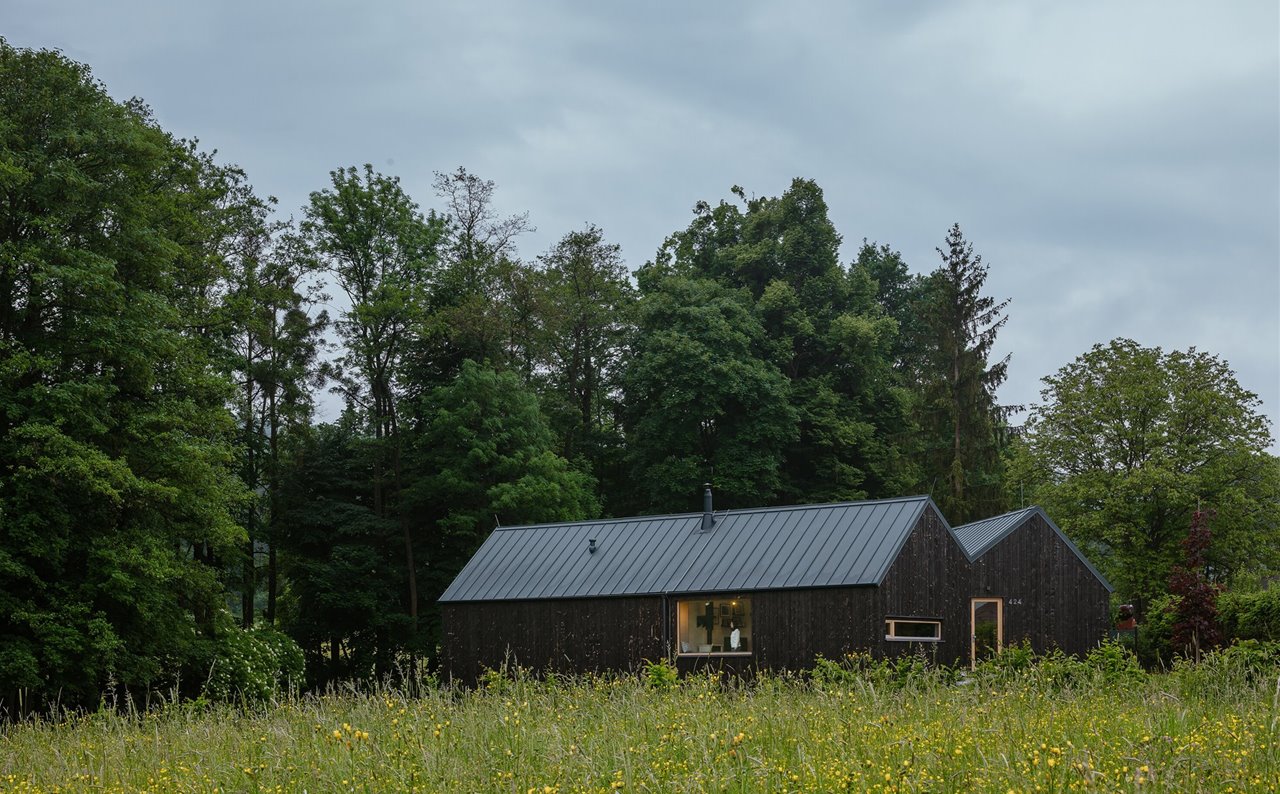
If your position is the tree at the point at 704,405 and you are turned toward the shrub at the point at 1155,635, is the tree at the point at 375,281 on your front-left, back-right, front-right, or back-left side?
back-right

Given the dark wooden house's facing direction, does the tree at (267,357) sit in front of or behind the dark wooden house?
behind

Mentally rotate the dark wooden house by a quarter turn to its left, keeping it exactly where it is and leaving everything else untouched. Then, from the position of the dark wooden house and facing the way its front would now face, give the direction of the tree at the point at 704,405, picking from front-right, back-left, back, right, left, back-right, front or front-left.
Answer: front-left

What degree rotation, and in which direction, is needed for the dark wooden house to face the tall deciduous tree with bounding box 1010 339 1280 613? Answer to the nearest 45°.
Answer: approximately 90° to its left

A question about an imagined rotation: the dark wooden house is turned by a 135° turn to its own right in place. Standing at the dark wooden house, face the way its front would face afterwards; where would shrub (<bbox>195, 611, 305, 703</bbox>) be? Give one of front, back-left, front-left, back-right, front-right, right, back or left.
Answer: front

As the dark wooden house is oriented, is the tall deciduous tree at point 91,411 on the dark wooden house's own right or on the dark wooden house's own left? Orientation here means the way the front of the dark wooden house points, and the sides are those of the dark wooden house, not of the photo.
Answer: on the dark wooden house's own right

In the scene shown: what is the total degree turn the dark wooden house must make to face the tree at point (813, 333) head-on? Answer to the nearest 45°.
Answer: approximately 135° to its left

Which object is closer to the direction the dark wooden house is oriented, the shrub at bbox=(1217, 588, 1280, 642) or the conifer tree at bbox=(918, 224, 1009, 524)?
the shrub

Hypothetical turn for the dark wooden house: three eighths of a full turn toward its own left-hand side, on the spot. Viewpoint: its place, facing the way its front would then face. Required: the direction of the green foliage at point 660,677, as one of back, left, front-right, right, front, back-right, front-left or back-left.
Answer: back

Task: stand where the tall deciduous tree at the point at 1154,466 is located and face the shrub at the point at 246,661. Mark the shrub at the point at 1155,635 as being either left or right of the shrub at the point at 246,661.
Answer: left

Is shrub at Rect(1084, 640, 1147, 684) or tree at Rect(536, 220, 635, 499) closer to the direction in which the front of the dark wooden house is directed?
the shrub

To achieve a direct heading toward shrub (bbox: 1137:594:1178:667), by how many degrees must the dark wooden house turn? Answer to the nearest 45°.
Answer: approximately 45° to its left
